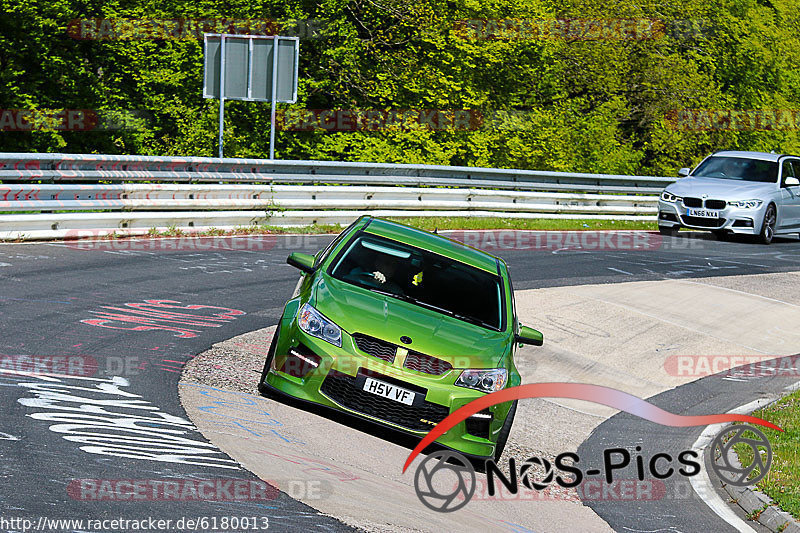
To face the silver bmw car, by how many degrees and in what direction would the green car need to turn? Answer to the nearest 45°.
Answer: approximately 135° to its left

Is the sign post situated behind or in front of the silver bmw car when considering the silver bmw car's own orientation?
in front

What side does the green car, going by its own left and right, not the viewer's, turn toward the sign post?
back

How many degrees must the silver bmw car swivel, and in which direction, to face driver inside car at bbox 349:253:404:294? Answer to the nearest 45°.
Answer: approximately 45° to its left

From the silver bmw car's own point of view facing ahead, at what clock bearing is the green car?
The green car is roughly at 11 o'clock from the silver bmw car.

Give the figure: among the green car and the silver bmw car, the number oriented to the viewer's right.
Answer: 0

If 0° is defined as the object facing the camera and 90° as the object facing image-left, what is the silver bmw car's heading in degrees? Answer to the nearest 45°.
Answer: approximately 45°
